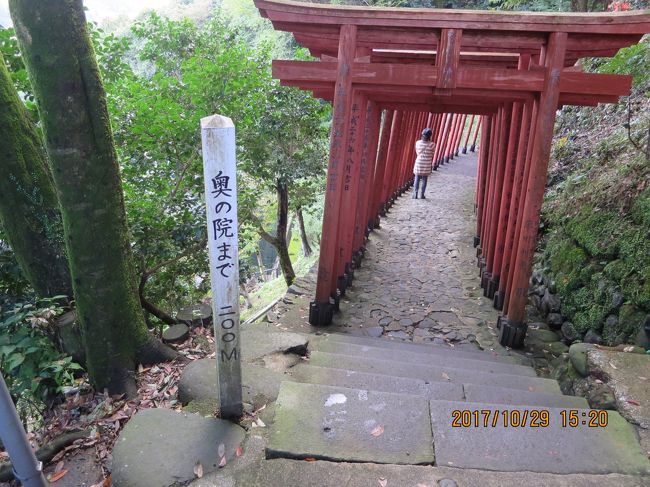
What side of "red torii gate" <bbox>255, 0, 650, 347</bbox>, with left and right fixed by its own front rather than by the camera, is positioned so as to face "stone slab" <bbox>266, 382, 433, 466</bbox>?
front

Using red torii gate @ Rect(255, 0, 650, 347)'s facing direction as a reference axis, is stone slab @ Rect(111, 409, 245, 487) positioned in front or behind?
in front

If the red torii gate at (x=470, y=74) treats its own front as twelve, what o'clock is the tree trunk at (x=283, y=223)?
The tree trunk is roughly at 5 o'clock from the red torii gate.

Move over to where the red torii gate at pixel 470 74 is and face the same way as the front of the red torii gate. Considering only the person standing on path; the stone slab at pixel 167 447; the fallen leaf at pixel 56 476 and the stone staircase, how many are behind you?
1

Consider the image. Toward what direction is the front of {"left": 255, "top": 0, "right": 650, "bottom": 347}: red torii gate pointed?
toward the camera

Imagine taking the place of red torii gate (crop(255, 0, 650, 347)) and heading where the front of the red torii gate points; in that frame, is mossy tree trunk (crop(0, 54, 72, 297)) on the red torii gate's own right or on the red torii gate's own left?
on the red torii gate's own right
